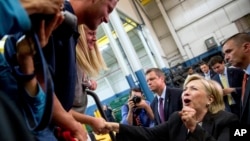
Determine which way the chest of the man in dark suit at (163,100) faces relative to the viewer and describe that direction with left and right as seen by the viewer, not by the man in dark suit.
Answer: facing the viewer and to the left of the viewer

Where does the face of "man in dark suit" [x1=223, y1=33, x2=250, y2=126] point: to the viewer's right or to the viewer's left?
to the viewer's left

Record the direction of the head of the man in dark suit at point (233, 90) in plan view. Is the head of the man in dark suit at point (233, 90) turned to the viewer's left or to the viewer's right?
to the viewer's left

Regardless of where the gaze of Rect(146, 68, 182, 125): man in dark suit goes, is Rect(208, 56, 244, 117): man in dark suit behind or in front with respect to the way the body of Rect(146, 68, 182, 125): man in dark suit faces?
behind
